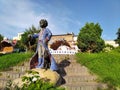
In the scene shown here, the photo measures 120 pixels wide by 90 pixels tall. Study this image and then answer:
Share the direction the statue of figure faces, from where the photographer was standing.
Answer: facing the viewer and to the left of the viewer

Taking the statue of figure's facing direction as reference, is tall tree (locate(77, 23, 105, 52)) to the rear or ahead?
to the rear
